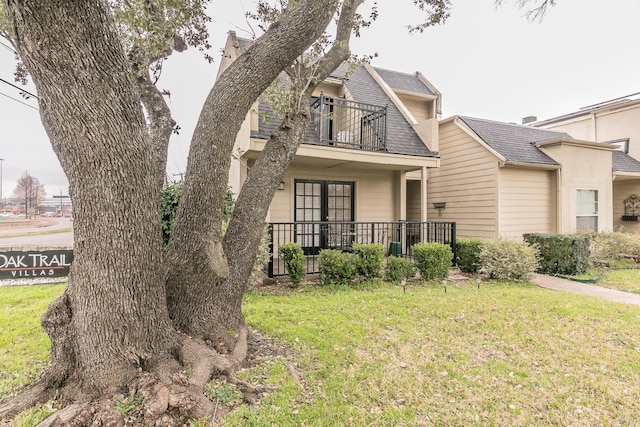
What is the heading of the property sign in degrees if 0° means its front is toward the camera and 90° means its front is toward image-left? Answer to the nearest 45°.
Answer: approximately 0°

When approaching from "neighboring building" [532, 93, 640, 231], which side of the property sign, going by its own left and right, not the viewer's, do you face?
left

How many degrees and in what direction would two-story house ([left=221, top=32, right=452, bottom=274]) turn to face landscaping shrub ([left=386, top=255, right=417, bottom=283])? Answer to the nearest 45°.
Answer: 0° — it already faces it

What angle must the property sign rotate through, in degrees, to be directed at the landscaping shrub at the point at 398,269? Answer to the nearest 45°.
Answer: approximately 45° to its left

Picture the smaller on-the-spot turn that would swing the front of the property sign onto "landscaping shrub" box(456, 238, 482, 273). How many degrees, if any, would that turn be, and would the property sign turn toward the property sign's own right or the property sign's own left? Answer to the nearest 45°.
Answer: approximately 45° to the property sign's own left

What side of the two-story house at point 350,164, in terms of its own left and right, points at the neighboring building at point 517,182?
left

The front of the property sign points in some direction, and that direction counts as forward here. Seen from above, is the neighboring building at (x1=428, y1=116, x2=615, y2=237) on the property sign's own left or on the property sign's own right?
on the property sign's own left

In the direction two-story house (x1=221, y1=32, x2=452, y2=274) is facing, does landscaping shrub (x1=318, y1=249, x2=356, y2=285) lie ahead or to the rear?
ahead

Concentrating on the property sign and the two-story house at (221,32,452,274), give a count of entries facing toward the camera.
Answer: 2
